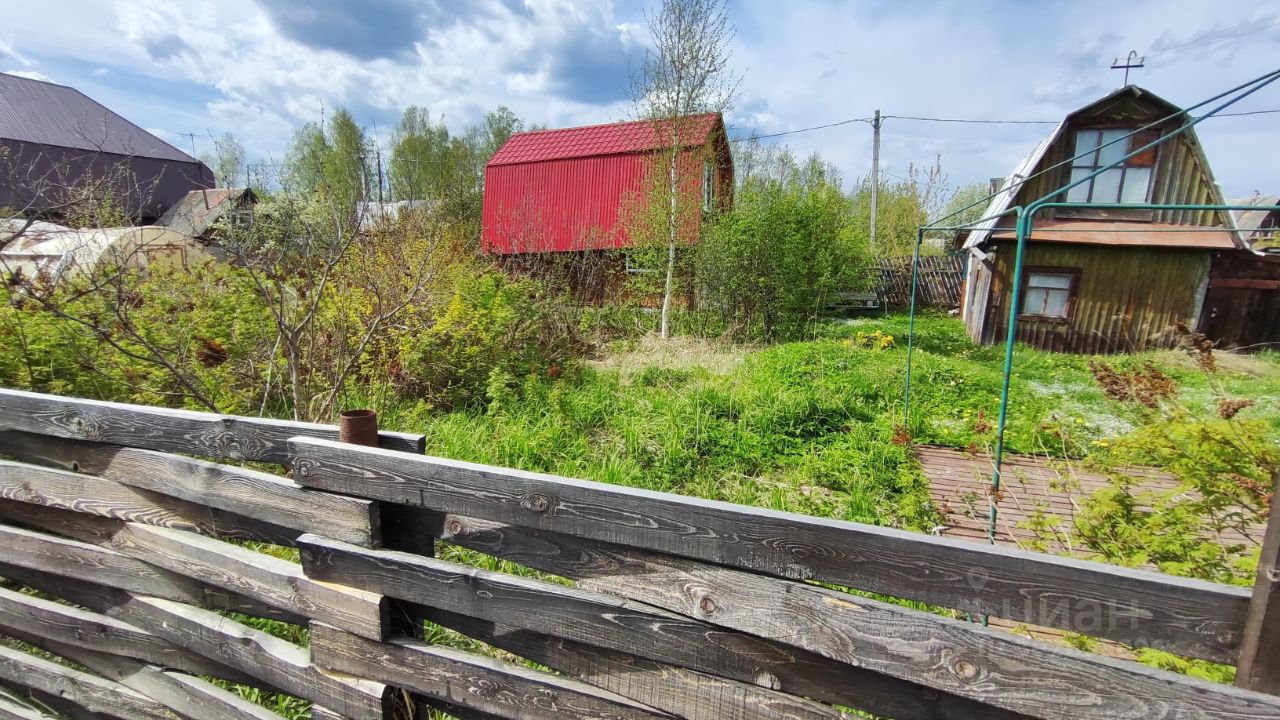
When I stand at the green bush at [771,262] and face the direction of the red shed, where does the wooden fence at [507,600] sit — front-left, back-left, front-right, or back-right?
back-left

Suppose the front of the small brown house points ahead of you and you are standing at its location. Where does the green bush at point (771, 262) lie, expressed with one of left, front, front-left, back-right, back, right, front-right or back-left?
front-right

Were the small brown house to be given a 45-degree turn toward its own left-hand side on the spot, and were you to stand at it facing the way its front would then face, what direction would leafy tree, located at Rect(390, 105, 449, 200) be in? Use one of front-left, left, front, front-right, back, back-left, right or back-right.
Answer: back-right

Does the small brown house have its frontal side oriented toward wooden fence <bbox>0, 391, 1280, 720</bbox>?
yes

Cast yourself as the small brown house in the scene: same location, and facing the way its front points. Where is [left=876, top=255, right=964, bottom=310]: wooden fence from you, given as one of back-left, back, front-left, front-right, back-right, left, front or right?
back-right

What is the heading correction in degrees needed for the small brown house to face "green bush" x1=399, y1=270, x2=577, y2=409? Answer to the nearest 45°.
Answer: approximately 45° to its right

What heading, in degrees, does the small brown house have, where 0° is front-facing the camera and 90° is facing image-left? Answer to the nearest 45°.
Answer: approximately 0°

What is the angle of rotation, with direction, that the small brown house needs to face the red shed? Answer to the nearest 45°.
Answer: approximately 90° to its right
